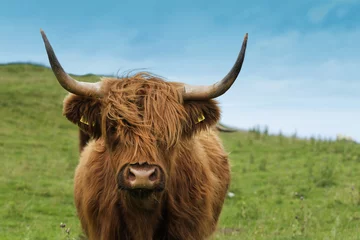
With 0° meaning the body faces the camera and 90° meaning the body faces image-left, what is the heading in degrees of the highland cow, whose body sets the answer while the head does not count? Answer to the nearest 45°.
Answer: approximately 0°
